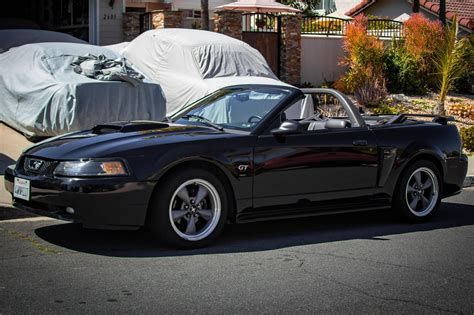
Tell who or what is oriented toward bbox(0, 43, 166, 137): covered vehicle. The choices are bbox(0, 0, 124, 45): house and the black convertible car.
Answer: the house

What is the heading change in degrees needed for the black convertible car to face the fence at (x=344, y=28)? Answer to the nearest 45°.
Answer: approximately 135° to its right

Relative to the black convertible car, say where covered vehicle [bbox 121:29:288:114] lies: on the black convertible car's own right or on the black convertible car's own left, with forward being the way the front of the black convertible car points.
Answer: on the black convertible car's own right

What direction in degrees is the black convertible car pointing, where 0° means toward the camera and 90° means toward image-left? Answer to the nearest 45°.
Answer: approximately 45°

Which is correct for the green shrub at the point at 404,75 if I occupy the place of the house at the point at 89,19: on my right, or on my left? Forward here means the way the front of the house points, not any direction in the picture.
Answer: on my left

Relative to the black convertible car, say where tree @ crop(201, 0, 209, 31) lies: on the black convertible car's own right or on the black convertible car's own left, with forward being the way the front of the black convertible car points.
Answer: on the black convertible car's own right

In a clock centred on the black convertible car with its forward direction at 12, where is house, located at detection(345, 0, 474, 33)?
The house is roughly at 5 o'clock from the black convertible car.

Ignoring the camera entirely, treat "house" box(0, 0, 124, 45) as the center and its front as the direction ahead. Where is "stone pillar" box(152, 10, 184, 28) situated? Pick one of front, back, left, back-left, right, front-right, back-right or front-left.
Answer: front-left

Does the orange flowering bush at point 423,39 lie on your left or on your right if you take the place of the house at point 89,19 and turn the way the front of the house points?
on your left

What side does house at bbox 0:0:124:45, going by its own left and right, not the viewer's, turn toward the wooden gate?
left

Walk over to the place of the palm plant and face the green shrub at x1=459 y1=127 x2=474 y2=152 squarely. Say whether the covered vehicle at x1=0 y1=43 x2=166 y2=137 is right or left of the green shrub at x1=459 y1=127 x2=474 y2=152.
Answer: right
